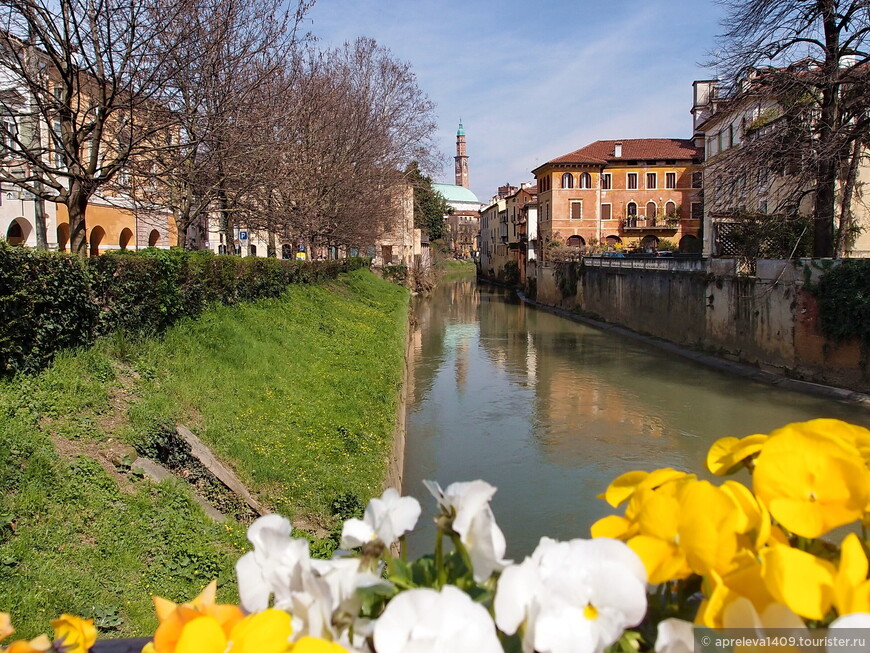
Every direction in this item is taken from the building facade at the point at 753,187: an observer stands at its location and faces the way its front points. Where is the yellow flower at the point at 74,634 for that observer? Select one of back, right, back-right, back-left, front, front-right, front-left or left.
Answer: front-left

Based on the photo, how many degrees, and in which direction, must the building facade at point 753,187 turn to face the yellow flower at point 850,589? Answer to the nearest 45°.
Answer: approximately 45° to its left

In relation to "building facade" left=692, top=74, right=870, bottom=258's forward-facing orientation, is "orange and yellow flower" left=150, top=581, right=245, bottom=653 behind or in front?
in front

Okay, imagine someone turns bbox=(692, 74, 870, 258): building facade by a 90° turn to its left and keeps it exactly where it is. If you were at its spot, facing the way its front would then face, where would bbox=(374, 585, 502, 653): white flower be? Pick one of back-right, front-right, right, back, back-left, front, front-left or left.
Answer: front-right

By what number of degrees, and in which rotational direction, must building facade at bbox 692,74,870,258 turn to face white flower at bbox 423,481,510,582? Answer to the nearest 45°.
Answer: approximately 45° to its left

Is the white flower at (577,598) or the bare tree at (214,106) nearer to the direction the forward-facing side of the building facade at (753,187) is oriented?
the bare tree

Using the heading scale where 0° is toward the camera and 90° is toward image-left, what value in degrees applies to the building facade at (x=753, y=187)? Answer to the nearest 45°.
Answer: approximately 45°

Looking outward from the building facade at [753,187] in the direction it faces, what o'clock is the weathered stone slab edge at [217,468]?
The weathered stone slab edge is roughly at 11 o'clock from the building facade.

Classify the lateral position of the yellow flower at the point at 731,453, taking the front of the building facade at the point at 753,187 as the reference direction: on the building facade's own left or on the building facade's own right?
on the building facade's own left

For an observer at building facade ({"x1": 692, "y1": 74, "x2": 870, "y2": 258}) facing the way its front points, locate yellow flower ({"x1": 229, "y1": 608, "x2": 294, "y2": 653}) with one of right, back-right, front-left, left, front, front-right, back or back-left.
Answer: front-left

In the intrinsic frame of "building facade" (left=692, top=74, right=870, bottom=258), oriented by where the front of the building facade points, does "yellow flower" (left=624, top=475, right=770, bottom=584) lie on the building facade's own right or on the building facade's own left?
on the building facade's own left
